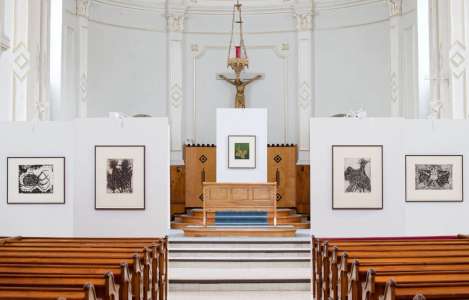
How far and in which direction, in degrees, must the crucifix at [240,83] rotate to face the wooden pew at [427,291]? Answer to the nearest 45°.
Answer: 0° — it already faces it

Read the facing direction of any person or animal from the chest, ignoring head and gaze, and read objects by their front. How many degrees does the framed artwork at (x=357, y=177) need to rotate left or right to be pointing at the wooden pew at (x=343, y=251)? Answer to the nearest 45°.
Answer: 0° — it already faces it

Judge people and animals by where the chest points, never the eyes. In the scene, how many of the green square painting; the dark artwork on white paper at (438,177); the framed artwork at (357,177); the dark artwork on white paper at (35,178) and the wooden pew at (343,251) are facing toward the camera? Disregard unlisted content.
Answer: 4

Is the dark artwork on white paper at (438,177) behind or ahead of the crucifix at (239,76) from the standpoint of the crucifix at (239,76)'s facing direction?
ahead

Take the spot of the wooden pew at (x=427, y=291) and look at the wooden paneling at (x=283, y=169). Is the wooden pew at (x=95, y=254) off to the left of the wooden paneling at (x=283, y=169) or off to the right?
left

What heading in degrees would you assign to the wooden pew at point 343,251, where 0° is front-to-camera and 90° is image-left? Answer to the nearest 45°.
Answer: approximately 180°

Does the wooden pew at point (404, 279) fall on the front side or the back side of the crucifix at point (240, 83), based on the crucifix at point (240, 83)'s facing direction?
on the front side

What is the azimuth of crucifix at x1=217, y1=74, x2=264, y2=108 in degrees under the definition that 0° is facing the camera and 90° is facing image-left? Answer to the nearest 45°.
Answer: approximately 0°
